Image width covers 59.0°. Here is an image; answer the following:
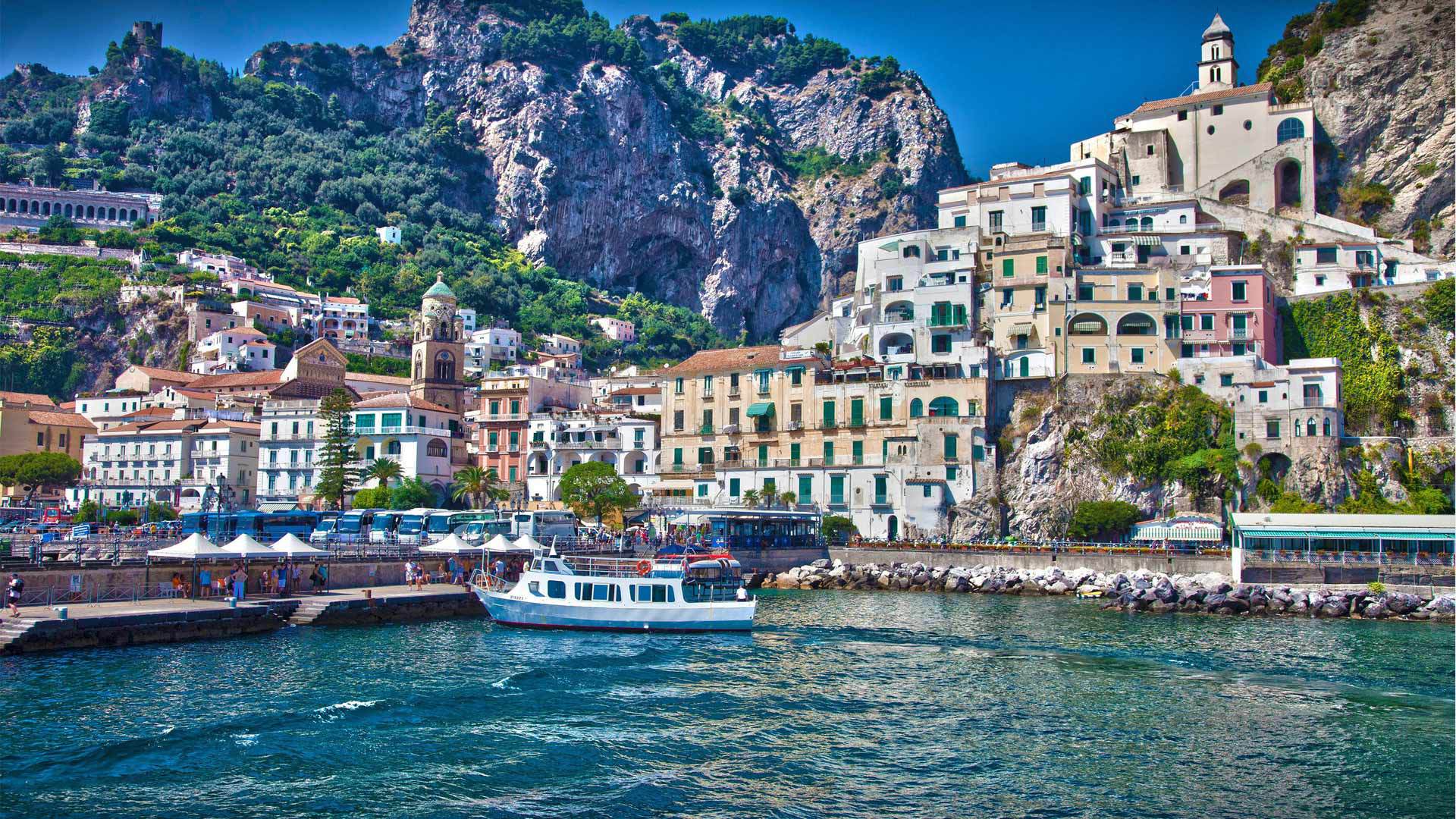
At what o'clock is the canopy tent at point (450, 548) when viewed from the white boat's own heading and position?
The canopy tent is roughly at 2 o'clock from the white boat.

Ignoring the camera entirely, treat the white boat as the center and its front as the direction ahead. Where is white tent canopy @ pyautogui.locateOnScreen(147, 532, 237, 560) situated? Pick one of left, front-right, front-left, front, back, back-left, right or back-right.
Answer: front

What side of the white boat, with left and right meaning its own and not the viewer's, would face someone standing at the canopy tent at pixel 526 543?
right

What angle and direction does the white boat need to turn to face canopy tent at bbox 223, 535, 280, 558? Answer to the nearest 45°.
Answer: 0° — it already faces it

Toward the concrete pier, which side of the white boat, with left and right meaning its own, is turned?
front

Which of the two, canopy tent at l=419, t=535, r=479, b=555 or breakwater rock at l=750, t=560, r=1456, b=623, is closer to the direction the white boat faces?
the canopy tent

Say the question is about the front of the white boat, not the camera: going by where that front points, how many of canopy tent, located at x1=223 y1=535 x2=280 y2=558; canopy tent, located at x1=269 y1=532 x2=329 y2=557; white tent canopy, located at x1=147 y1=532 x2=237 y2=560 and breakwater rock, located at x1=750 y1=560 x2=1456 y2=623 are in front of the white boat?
3

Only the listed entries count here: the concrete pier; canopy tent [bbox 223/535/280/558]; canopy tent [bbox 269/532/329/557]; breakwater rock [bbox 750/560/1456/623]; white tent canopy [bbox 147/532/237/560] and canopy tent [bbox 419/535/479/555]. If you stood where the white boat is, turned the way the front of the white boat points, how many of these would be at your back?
1

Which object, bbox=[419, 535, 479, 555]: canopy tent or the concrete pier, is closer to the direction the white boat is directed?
the concrete pier

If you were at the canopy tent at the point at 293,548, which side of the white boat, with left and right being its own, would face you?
front

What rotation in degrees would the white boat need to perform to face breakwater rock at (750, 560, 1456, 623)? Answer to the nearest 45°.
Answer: approximately 180°

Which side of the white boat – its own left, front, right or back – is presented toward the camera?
left

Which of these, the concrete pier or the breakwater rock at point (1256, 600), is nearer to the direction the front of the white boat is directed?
the concrete pier
